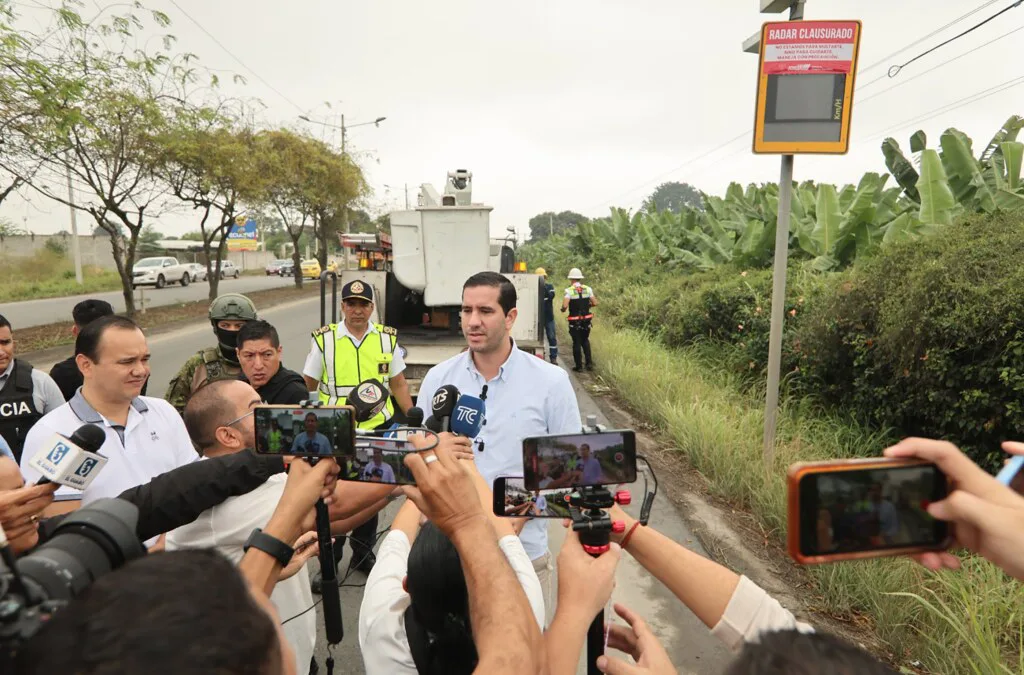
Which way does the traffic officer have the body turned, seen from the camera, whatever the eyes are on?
toward the camera

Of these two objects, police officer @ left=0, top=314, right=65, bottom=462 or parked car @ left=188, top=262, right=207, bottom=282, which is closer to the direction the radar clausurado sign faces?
the police officer

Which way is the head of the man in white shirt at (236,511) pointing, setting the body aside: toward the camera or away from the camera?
away from the camera

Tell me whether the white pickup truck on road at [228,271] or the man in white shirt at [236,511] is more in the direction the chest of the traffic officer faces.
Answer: the man in white shirt

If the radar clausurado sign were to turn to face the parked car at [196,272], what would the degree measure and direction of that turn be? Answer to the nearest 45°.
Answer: approximately 135° to its right

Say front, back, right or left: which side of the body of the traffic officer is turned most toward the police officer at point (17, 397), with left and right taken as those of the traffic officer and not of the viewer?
right

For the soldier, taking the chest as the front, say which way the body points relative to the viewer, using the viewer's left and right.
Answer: facing the viewer

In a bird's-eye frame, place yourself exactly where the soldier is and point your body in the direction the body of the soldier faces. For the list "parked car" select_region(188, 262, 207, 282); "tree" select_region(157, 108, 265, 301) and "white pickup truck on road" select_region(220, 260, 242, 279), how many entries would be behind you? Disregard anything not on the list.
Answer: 3

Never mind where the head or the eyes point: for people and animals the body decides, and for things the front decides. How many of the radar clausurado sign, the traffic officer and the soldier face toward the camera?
3

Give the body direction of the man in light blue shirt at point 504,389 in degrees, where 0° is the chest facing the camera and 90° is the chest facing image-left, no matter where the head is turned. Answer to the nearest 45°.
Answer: approximately 45°

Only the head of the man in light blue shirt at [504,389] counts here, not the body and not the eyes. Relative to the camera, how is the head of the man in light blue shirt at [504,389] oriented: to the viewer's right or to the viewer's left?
to the viewer's left

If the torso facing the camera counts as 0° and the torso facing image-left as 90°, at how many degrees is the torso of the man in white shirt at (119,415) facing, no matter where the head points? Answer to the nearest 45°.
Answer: approximately 315°

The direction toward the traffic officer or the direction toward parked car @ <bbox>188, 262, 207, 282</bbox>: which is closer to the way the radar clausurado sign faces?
the traffic officer

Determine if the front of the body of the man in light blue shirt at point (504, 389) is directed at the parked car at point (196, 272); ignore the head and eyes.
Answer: no

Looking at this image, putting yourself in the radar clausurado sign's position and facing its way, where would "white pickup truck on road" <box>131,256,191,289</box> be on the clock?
The white pickup truck on road is roughly at 4 o'clock from the radar clausurado sign.
